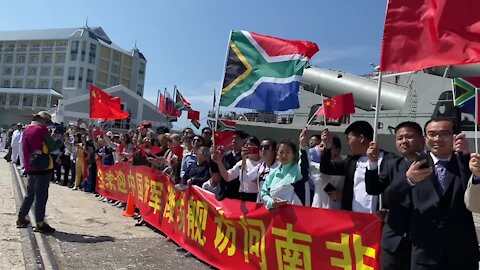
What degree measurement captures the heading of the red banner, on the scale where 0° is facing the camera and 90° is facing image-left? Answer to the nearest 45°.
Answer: approximately 45°

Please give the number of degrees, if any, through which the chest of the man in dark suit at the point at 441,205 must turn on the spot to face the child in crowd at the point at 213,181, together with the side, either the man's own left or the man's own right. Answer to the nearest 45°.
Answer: approximately 135° to the man's own right

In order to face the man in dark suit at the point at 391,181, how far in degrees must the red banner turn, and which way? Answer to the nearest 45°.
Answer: approximately 90° to its left

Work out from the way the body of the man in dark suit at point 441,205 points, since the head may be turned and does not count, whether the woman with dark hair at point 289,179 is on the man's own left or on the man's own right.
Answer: on the man's own right

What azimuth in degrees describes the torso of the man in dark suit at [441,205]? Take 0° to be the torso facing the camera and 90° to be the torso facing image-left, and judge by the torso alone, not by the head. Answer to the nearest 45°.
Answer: approximately 0°

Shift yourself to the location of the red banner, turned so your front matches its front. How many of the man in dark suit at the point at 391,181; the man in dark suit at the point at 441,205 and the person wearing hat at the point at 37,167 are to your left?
2

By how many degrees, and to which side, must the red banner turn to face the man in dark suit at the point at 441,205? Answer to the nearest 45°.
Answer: approximately 90° to its left

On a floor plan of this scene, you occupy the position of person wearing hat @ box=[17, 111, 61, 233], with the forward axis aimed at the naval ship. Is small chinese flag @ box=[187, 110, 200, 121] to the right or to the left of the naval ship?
left
